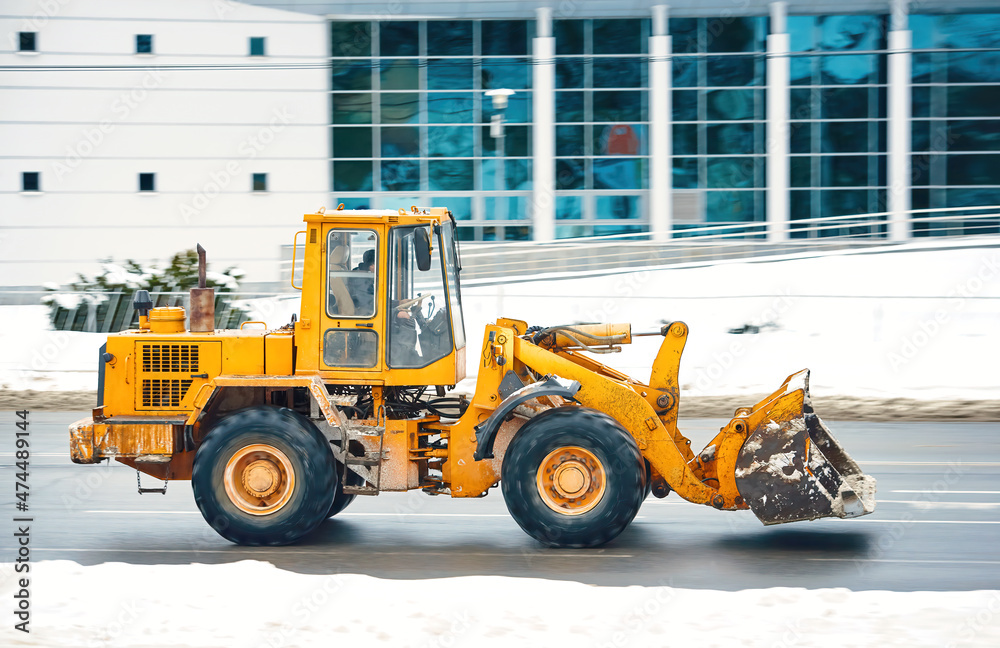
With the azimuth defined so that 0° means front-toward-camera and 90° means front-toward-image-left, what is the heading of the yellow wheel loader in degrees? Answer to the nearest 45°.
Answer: approximately 270°

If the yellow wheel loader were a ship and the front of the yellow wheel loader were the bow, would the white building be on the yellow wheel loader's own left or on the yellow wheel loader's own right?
on the yellow wheel loader's own left

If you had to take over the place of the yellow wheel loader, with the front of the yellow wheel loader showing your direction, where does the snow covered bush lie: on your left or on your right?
on your left

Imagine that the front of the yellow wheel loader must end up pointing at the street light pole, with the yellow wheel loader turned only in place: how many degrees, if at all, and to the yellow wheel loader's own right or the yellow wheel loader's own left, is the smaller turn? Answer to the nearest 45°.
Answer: approximately 90° to the yellow wheel loader's own left
